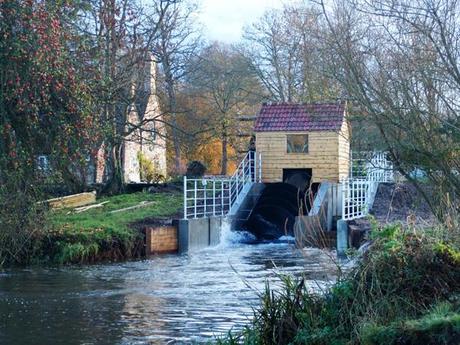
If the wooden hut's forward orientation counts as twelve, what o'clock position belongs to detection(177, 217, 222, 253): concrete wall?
The concrete wall is roughly at 1 o'clock from the wooden hut.

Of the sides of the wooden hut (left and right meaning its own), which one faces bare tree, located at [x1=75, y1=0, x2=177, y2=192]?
right

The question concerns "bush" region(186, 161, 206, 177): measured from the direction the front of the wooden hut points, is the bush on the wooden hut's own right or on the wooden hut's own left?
on the wooden hut's own right

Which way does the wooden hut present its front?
toward the camera

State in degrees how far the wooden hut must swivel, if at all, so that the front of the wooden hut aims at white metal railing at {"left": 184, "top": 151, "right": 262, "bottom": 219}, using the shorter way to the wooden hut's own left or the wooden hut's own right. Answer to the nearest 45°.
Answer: approximately 45° to the wooden hut's own right

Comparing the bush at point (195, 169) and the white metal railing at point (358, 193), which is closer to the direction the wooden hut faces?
the white metal railing

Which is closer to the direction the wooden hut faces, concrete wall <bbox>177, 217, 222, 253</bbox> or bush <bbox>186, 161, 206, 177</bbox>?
the concrete wall
